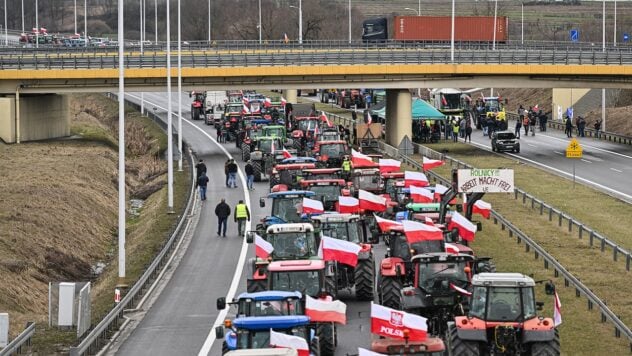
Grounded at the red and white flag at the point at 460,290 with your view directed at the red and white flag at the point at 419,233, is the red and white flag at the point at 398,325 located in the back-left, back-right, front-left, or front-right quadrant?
back-left

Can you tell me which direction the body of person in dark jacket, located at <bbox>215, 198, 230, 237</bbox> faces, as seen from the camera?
away from the camera

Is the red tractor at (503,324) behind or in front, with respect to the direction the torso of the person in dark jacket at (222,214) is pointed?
behind

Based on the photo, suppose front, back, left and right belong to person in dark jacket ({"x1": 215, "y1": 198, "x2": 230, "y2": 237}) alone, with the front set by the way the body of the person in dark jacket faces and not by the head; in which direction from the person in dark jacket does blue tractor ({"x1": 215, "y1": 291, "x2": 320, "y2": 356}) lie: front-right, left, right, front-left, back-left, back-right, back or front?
back
